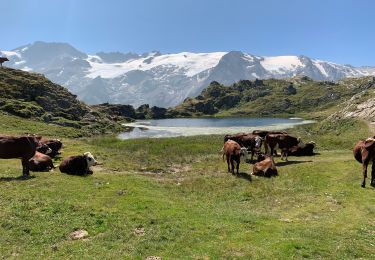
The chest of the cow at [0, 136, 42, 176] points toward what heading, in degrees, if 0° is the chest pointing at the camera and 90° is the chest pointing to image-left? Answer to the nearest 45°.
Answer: approximately 270°

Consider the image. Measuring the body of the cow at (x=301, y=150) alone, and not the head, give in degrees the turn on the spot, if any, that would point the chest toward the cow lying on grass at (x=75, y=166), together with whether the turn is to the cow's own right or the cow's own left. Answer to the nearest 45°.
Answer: approximately 135° to the cow's own right

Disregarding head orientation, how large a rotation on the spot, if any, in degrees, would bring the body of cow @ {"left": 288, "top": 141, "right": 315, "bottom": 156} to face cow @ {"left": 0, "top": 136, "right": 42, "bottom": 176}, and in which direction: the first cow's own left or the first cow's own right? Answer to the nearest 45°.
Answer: approximately 135° to the first cow's own right

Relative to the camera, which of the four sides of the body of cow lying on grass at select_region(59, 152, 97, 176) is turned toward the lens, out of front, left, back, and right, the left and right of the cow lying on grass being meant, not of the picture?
right

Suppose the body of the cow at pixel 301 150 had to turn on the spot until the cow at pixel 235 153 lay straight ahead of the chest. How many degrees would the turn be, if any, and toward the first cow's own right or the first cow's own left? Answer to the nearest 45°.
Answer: approximately 135° to the first cow's own right

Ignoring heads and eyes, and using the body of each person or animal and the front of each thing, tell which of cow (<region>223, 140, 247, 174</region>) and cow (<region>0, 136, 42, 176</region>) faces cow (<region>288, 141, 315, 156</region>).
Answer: cow (<region>0, 136, 42, 176</region>)

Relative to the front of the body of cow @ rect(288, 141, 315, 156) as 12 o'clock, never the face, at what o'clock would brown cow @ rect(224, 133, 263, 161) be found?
The brown cow is roughly at 5 o'clock from the cow.

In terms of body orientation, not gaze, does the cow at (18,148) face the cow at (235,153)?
yes

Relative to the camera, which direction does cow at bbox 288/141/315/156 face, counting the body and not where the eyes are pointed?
to the viewer's right

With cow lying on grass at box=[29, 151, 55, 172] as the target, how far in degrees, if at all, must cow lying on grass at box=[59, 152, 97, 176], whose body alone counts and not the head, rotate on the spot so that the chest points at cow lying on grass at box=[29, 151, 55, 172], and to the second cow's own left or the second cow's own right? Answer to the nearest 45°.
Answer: approximately 180°
